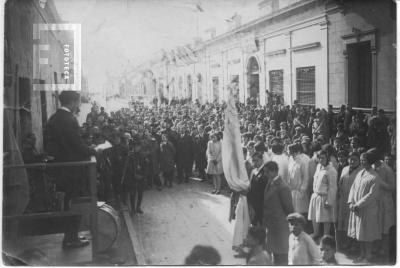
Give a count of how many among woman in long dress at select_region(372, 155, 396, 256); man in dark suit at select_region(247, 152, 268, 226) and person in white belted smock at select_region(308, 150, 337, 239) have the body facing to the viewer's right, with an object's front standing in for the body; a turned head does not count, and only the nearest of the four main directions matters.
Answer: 0

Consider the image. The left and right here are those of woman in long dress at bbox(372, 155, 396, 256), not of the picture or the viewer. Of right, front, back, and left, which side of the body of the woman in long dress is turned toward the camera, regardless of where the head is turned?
left

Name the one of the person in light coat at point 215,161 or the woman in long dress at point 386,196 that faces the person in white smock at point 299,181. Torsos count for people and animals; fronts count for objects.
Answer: the woman in long dress at point 386,196

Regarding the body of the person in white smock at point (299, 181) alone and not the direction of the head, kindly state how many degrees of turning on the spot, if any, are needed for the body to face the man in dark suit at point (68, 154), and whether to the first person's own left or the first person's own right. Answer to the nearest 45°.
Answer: approximately 45° to the first person's own right

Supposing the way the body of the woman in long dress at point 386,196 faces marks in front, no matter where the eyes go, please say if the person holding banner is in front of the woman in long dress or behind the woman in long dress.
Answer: in front

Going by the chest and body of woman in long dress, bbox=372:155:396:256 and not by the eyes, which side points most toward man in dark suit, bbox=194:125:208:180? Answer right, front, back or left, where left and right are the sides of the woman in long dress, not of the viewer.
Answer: right

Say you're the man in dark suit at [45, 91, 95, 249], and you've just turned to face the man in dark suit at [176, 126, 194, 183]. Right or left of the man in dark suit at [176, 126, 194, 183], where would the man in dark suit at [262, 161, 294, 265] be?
right

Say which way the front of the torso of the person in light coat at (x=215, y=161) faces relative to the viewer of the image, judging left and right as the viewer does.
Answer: facing the viewer and to the left of the viewer

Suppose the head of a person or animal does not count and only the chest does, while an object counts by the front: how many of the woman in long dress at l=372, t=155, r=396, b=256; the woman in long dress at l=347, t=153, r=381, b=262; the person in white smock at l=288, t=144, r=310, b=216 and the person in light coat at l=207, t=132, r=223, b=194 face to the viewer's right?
0
